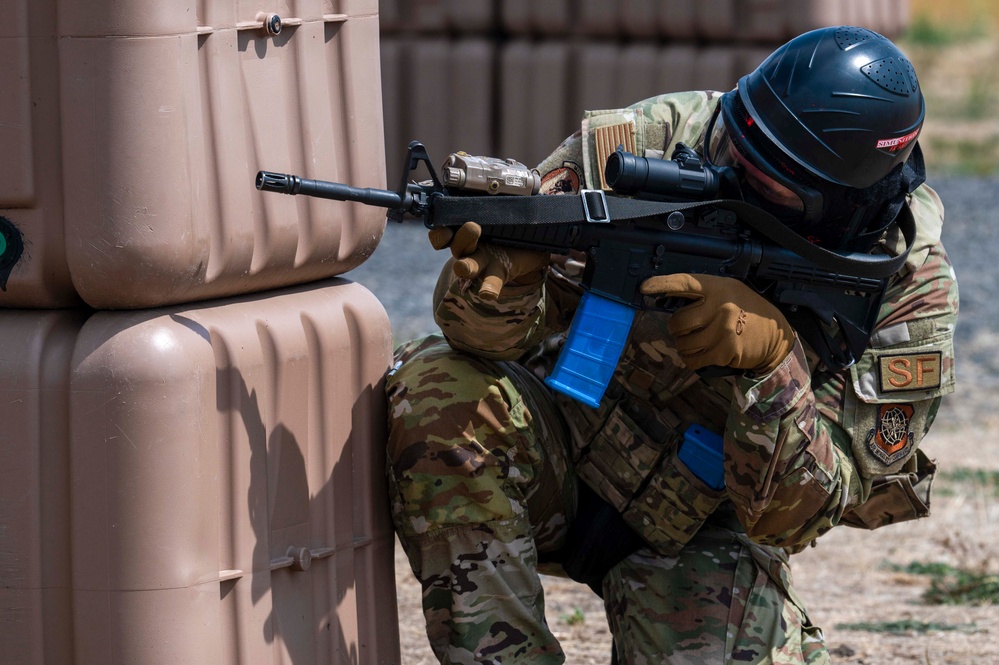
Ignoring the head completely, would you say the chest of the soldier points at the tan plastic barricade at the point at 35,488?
yes

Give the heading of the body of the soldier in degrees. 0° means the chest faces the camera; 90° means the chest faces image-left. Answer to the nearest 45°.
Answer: approximately 45°

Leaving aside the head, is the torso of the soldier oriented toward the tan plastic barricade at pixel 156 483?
yes
